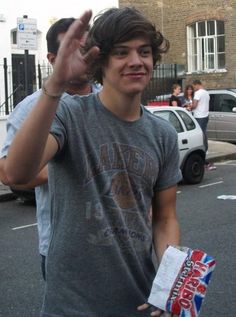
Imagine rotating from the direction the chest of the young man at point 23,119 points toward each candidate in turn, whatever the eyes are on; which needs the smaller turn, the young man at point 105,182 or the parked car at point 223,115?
the young man

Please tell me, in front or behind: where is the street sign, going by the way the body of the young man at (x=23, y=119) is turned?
behind

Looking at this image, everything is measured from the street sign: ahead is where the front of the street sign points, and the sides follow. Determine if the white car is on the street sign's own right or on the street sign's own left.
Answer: on the street sign's own left

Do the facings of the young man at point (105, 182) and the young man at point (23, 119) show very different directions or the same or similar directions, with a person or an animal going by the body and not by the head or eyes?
same or similar directions

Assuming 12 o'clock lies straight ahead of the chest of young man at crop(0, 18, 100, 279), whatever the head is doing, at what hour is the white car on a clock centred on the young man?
The white car is roughly at 8 o'clock from the young man.

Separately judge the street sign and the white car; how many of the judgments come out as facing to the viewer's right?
0

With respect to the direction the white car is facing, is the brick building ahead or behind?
behind

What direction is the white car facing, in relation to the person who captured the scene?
facing the viewer and to the left of the viewer

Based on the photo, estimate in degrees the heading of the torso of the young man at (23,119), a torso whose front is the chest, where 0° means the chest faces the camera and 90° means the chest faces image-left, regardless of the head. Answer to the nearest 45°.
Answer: approximately 315°

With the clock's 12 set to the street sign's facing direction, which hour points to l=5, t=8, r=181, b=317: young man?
The young man is roughly at 12 o'clock from the street sign.

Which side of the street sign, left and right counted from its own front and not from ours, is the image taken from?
front

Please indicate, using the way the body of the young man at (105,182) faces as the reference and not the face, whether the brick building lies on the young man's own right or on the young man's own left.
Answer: on the young man's own left
